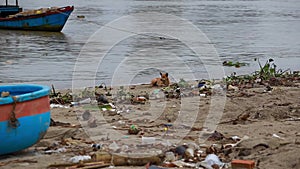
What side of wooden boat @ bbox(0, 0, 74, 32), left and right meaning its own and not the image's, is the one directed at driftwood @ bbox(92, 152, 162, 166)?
right

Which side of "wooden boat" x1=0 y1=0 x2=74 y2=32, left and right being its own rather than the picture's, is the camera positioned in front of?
right

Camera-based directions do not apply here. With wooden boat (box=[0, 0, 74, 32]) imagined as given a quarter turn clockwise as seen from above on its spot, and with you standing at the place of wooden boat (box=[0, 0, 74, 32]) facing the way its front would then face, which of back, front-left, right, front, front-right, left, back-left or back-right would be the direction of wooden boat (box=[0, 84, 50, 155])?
front
